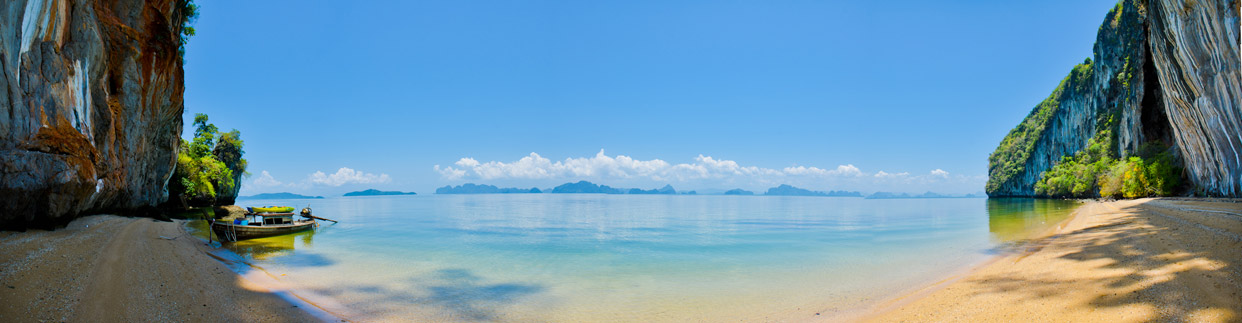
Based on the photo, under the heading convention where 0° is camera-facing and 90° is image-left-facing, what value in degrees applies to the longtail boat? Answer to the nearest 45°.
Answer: approximately 45°
